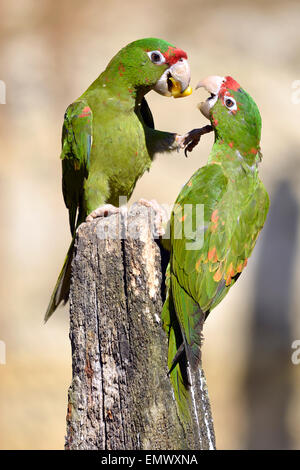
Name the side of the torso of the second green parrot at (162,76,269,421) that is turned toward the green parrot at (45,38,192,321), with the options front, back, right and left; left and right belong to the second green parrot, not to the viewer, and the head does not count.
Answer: front

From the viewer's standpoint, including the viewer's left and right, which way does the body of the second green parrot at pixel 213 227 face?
facing away from the viewer and to the left of the viewer

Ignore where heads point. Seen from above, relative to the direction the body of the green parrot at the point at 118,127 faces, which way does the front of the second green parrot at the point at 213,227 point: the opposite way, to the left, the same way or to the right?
the opposite way

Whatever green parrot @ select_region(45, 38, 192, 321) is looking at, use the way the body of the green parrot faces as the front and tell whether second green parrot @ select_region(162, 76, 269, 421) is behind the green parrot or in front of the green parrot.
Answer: in front
